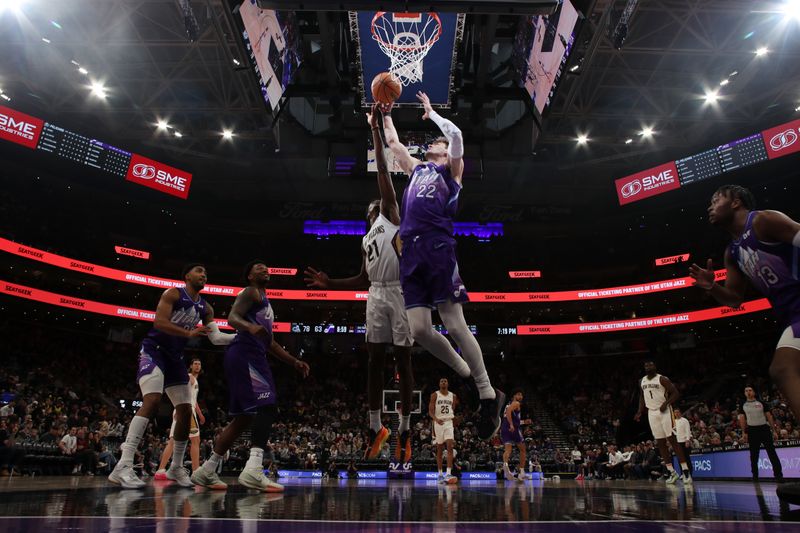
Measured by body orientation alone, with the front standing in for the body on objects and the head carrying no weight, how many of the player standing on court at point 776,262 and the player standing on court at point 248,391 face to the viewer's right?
1

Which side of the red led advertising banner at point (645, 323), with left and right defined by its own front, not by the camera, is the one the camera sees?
front

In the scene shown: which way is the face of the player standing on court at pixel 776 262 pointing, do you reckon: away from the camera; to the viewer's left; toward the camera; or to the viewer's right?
to the viewer's left

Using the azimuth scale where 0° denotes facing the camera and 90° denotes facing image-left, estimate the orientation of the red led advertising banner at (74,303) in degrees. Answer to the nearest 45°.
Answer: approximately 315°

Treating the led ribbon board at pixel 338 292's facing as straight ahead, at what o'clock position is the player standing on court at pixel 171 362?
The player standing on court is roughly at 12 o'clock from the led ribbon board.

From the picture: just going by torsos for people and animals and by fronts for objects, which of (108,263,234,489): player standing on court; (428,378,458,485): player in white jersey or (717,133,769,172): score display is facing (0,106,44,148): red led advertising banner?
the score display

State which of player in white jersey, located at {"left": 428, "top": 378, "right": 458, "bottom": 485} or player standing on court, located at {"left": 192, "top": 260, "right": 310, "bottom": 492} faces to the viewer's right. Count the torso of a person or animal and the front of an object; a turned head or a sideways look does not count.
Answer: the player standing on court

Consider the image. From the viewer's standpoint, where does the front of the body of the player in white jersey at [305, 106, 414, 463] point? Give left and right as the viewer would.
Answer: facing the viewer and to the left of the viewer

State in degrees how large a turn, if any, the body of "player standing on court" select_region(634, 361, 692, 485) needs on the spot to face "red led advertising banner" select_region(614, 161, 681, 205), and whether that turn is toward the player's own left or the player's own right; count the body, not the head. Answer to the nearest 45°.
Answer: approximately 135° to the player's own right

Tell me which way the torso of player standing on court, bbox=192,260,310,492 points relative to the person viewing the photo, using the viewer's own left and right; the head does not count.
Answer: facing to the right of the viewer

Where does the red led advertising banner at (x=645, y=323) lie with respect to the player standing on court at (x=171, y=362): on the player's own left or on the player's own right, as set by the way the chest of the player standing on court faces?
on the player's own left

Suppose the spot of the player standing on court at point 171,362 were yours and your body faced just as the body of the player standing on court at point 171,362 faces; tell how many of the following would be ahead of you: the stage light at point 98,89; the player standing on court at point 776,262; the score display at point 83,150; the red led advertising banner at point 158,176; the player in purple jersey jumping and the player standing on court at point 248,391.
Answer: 3

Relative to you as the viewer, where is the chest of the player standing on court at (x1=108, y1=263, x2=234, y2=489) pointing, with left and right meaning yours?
facing the viewer and to the right of the viewer

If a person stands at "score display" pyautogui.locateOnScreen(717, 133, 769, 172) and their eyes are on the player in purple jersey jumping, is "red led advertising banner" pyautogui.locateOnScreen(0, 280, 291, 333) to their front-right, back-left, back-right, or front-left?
front-right

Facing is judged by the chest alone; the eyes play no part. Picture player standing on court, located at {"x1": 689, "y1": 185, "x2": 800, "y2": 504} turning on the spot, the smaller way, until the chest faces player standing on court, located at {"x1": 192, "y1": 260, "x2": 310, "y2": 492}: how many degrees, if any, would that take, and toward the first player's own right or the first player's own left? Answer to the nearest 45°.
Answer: approximately 45° to the first player's own right

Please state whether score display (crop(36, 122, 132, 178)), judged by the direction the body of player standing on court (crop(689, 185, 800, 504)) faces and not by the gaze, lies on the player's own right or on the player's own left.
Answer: on the player's own right

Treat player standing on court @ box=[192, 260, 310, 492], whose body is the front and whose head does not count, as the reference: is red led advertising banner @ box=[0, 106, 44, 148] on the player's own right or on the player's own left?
on the player's own left
